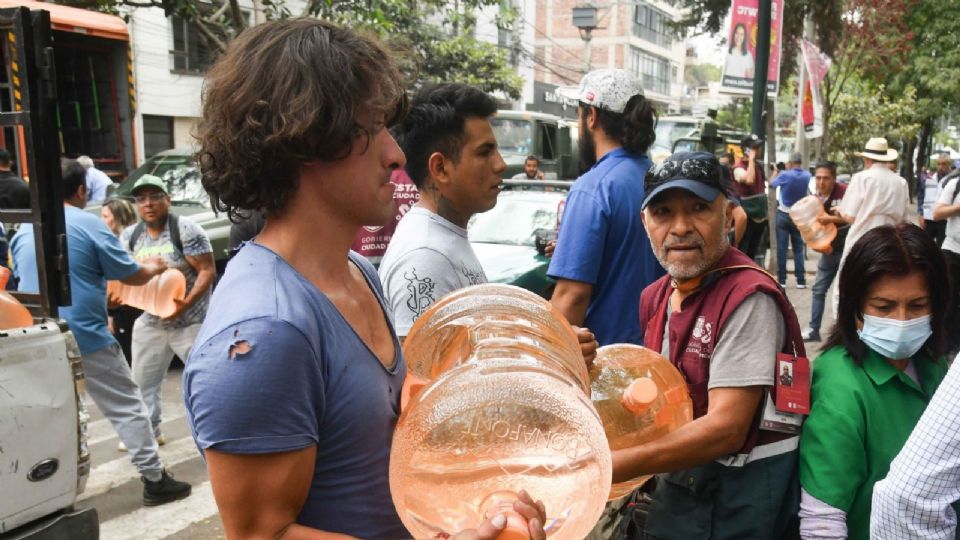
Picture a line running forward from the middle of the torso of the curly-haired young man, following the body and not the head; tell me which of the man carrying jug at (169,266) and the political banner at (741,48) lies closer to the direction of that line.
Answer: the political banner

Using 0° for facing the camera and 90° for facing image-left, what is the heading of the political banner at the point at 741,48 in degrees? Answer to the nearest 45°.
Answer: approximately 0°

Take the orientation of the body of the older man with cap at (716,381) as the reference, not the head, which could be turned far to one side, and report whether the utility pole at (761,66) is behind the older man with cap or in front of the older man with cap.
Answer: behind

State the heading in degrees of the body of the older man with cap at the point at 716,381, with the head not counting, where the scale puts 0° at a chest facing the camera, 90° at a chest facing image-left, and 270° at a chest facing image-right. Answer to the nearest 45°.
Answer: approximately 45°

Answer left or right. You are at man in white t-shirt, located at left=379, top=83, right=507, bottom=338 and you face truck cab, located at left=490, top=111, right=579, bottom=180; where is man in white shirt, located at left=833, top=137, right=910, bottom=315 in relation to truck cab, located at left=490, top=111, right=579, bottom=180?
right

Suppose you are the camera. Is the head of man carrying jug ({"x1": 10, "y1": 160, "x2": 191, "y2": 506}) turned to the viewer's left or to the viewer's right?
to the viewer's right

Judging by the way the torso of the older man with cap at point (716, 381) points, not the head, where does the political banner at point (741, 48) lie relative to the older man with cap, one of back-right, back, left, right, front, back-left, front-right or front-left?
back-right

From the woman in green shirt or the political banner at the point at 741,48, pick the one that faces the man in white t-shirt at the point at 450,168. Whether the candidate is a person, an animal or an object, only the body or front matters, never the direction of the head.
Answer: the political banner

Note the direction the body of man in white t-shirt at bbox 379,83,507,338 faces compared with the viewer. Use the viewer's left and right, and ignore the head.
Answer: facing to the right of the viewer

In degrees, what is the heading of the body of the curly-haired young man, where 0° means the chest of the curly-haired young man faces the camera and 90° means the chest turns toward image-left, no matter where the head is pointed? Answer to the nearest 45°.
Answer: approximately 270°

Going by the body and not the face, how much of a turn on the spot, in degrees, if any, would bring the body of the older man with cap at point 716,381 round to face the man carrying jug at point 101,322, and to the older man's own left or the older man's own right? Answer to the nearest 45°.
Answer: approximately 90° to the older man's own right

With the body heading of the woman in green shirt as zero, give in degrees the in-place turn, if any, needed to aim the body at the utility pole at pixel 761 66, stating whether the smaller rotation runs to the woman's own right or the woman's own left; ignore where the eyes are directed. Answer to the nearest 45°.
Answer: approximately 135° to the woman's own left

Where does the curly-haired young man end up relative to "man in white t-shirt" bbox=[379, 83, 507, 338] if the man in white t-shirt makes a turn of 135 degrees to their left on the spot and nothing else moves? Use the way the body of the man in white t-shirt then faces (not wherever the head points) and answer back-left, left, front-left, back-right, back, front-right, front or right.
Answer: back-left

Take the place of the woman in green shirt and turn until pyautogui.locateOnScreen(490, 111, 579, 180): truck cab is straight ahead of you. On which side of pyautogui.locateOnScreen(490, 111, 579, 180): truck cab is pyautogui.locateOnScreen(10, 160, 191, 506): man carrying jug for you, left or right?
left
